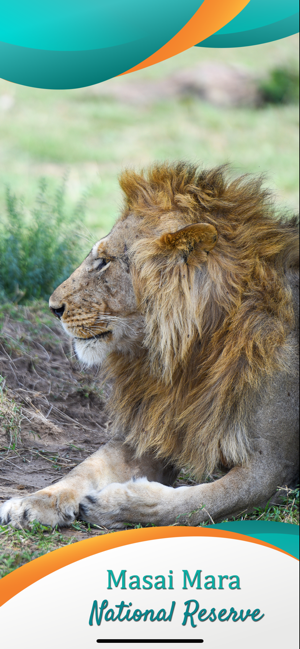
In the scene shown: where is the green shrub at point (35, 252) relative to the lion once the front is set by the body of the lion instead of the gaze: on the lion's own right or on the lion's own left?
on the lion's own right

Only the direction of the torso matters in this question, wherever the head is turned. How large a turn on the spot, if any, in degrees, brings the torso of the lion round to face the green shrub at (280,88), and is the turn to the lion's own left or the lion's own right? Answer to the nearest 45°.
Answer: approximately 90° to the lion's own right

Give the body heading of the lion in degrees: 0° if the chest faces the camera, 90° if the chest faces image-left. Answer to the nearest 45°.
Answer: approximately 90°
